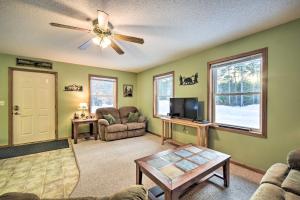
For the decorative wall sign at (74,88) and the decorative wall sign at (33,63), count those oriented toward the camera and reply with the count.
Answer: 2

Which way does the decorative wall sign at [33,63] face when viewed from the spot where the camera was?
facing the viewer

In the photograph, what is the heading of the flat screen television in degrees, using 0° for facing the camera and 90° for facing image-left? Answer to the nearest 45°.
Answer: approximately 45°

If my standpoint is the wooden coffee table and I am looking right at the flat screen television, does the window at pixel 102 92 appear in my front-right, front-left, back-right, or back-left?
front-left

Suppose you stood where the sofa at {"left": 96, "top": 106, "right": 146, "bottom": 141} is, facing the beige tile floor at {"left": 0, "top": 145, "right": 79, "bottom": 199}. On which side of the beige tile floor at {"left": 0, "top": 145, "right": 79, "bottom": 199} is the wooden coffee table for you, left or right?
left

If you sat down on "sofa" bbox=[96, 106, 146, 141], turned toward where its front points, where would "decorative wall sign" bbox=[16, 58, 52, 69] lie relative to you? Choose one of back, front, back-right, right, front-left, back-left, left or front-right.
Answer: back-right

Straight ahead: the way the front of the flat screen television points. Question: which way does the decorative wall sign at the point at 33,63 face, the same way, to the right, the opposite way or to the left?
to the left

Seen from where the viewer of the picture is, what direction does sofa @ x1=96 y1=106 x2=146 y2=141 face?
facing the viewer and to the right of the viewer

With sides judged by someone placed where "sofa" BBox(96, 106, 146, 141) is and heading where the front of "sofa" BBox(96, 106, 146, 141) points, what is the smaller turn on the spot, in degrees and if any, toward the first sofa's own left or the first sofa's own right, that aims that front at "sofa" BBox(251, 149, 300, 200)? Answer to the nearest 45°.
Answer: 0° — it already faces it

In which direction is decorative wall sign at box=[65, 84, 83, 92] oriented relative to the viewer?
toward the camera

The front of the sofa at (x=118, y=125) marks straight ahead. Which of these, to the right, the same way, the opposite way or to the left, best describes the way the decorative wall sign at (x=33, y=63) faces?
the same way

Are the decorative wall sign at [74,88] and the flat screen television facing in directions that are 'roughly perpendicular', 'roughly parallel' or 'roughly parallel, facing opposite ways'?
roughly perpendicular

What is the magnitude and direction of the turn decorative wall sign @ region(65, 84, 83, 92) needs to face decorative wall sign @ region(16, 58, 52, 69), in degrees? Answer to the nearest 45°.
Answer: approximately 90° to its right

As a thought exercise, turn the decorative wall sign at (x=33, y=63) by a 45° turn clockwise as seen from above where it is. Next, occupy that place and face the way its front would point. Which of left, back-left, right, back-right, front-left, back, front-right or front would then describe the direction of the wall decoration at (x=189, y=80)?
left
